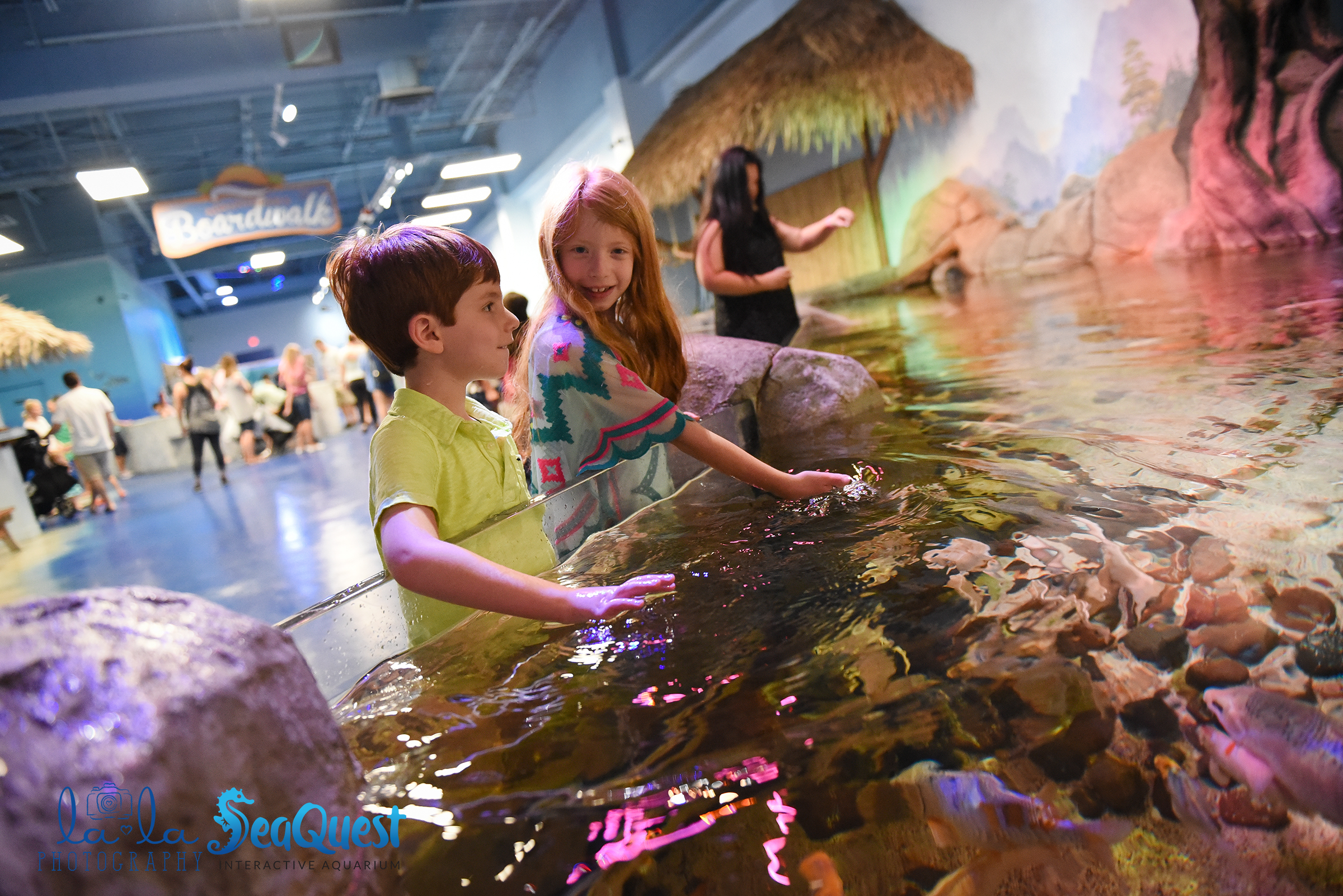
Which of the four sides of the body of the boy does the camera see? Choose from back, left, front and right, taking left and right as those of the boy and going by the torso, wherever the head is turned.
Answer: right

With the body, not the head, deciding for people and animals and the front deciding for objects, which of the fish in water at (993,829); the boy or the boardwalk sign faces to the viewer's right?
the boy

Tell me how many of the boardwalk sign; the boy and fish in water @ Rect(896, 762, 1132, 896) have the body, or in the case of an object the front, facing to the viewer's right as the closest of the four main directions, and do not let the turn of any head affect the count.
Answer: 1

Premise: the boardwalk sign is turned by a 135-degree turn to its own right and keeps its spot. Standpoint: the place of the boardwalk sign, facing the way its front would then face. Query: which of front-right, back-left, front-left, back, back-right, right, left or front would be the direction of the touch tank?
back-left

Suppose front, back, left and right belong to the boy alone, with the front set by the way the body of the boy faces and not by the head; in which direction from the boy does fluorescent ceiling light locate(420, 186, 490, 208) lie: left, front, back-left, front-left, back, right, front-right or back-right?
left

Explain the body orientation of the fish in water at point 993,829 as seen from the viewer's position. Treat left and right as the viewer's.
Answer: facing to the left of the viewer

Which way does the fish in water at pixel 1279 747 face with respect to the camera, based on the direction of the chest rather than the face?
to the viewer's left

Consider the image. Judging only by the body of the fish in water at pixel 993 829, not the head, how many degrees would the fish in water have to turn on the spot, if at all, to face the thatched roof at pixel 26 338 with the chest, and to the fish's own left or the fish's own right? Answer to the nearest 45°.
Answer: approximately 45° to the fish's own right

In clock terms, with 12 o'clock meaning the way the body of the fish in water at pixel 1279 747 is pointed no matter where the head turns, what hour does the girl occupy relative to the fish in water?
The girl is roughly at 1 o'clock from the fish in water.

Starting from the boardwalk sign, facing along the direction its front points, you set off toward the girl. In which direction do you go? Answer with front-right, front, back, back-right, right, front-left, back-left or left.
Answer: front

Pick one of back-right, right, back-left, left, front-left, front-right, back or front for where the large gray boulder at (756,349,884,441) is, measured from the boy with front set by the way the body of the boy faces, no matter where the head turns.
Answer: front-left

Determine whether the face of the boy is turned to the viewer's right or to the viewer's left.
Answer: to the viewer's right

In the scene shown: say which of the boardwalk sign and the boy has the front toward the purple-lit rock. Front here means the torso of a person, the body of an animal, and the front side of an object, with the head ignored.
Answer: the boardwalk sign
